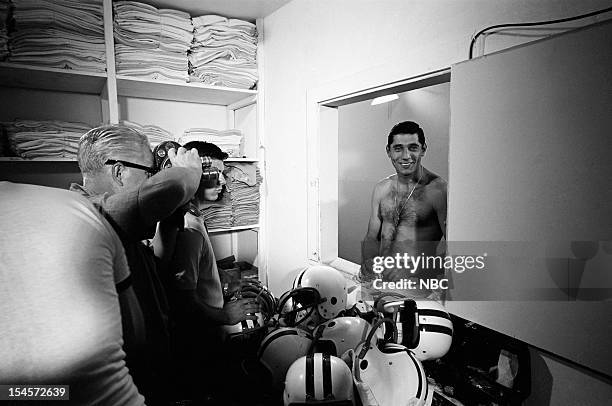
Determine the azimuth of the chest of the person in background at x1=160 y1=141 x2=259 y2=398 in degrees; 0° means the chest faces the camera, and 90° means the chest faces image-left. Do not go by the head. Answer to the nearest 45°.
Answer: approximately 270°

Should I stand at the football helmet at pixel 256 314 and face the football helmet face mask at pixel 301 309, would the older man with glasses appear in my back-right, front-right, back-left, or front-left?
back-right

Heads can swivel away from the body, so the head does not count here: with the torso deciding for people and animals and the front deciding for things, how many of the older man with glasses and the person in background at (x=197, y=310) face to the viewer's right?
2

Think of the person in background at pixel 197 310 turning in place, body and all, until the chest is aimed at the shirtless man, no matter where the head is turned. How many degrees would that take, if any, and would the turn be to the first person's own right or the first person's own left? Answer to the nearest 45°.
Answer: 0° — they already face them

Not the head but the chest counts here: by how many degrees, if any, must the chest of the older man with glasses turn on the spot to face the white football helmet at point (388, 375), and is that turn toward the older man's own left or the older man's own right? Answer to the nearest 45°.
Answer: approximately 45° to the older man's own right

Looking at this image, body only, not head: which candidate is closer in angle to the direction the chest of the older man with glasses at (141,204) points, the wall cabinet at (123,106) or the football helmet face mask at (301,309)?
the football helmet face mask

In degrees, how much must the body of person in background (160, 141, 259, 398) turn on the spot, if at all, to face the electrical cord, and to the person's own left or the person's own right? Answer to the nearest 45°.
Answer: approximately 45° to the person's own right

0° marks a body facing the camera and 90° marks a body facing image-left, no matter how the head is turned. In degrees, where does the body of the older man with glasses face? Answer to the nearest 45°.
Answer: approximately 270°
